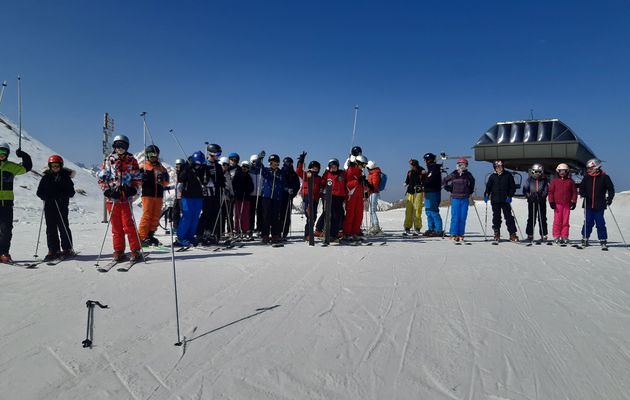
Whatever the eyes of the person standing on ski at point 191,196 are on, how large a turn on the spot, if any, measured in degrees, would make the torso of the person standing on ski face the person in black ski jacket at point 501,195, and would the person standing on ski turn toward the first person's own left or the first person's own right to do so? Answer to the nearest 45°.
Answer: approximately 45° to the first person's own left

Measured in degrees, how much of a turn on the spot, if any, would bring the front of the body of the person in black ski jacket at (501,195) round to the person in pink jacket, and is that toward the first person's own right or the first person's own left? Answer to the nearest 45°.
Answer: approximately 90° to the first person's own left

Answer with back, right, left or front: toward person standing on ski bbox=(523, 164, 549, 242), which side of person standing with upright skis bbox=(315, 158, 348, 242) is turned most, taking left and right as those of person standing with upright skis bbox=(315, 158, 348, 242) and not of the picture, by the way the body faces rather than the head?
left

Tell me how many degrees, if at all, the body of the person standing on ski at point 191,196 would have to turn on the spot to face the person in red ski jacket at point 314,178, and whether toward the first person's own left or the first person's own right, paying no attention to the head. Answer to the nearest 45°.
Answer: approximately 45° to the first person's own left

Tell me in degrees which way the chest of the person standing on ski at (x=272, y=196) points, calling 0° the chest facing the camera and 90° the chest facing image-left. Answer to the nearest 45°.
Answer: approximately 0°

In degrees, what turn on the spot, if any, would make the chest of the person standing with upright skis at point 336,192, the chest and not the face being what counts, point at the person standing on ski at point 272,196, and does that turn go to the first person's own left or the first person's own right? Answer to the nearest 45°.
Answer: approximately 90° to the first person's own right

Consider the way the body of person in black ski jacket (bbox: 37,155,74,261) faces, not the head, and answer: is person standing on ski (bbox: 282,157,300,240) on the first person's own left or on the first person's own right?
on the first person's own left

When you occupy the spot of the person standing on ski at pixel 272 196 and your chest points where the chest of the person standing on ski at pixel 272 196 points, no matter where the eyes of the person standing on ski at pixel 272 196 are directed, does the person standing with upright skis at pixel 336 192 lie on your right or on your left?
on your left

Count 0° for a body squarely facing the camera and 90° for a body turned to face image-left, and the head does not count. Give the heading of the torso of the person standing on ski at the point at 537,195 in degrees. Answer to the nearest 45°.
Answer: approximately 0°
